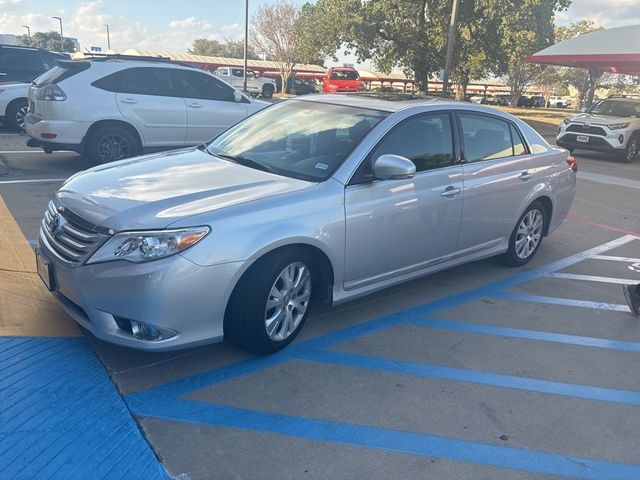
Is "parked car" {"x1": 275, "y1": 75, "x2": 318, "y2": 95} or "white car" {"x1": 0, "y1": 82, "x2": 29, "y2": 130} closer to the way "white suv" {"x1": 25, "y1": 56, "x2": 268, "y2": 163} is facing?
the parked car

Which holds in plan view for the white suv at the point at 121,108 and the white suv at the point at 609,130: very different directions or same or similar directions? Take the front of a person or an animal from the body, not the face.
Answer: very different directions

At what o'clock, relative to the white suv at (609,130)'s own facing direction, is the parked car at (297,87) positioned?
The parked car is roughly at 3 o'clock from the white suv.

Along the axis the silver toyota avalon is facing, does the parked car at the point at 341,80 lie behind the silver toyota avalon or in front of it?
behind

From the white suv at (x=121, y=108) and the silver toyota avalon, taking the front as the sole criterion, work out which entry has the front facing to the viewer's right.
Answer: the white suv

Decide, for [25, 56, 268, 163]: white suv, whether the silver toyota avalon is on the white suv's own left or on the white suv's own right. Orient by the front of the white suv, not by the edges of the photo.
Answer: on the white suv's own right

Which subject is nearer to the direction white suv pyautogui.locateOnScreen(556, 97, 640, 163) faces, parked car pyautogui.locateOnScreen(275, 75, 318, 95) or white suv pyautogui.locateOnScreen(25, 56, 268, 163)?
the white suv

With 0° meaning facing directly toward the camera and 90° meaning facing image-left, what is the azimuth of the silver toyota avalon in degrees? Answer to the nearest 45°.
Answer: approximately 45°

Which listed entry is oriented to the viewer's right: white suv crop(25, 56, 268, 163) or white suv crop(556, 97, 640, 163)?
white suv crop(25, 56, 268, 163)

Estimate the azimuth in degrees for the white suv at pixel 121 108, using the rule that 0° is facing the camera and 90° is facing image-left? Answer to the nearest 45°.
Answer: approximately 270°
